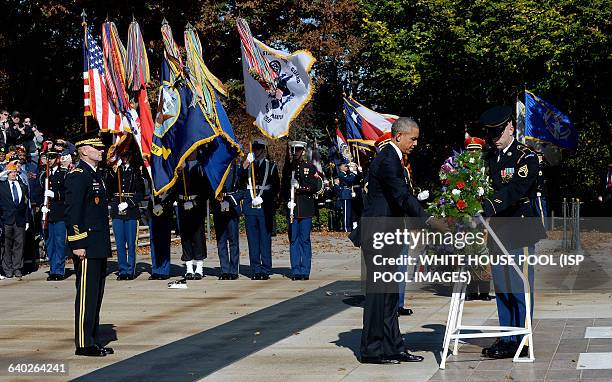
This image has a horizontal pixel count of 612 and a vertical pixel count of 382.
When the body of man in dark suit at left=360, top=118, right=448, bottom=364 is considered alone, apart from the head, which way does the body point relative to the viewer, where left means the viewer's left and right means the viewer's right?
facing to the right of the viewer

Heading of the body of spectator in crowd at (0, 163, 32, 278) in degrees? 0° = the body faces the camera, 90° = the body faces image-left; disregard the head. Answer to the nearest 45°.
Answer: approximately 0°

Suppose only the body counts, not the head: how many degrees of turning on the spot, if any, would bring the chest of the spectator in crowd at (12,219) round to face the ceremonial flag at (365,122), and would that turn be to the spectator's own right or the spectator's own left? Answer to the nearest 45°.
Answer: approximately 90° to the spectator's own left

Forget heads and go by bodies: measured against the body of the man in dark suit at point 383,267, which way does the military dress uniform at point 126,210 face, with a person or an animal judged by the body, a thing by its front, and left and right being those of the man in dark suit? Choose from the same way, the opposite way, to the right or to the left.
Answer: to the right

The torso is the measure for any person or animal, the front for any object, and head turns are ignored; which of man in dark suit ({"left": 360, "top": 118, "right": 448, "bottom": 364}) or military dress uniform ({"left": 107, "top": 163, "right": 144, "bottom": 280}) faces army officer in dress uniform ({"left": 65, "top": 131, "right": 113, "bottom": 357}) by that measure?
the military dress uniform

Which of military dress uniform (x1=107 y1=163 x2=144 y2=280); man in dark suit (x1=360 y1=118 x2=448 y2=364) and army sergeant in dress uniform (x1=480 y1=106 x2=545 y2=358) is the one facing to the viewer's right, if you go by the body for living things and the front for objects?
the man in dark suit

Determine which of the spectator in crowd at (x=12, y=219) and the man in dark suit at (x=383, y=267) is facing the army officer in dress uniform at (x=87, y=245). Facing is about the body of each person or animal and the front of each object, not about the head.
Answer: the spectator in crowd

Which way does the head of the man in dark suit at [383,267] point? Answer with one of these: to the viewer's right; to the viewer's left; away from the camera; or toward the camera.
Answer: to the viewer's right

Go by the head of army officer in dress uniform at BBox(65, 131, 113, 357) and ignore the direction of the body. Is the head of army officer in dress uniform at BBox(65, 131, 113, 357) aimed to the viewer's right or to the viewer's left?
to the viewer's right

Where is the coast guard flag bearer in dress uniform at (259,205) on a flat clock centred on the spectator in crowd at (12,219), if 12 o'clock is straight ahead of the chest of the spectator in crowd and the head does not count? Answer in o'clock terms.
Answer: The coast guard flag bearer in dress uniform is roughly at 10 o'clock from the spectator in crowd.

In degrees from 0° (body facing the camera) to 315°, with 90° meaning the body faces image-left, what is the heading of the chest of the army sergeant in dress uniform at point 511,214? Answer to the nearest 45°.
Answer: approximately 45°
